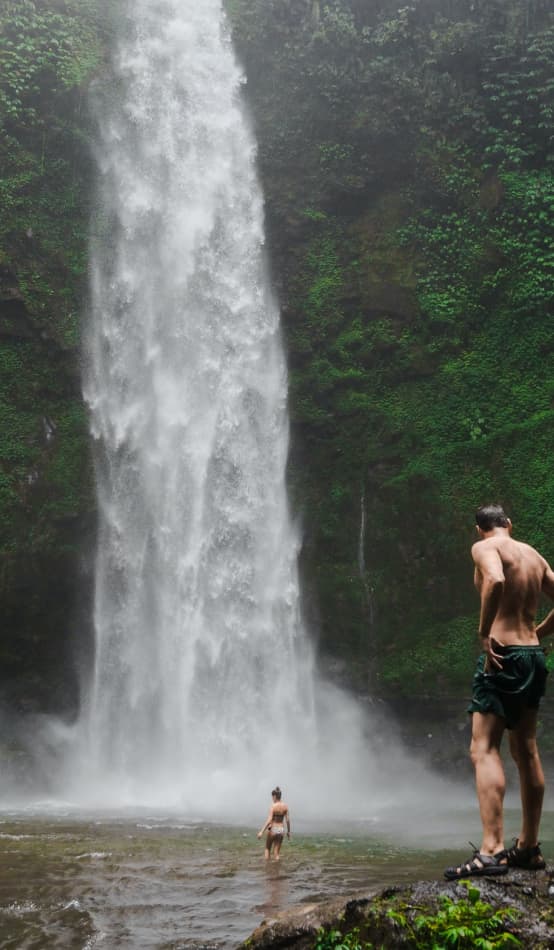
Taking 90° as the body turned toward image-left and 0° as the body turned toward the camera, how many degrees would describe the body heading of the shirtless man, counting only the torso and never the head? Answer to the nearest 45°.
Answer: approximately 135°

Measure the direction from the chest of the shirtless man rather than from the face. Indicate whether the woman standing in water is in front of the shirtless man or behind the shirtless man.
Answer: in front
